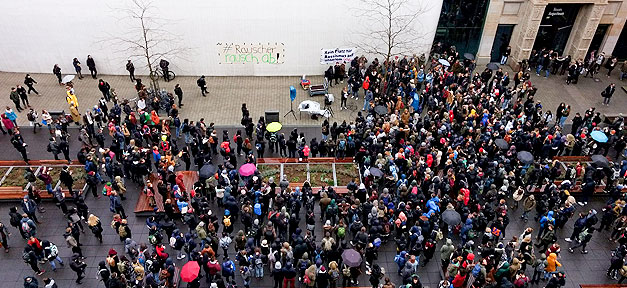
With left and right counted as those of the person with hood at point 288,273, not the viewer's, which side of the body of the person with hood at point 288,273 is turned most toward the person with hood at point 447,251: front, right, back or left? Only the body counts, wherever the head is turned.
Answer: right

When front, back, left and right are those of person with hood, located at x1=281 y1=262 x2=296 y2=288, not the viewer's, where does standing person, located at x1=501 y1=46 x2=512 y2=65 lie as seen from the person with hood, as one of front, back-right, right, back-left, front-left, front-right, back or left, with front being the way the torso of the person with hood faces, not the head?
front-right

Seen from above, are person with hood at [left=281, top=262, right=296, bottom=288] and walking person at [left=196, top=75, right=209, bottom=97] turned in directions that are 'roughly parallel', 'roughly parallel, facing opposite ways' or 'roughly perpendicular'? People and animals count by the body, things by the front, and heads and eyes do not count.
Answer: roughly perpendicular

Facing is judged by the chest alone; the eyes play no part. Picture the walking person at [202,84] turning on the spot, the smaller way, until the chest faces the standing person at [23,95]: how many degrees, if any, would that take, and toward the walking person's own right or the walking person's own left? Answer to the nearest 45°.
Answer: approximately 180°

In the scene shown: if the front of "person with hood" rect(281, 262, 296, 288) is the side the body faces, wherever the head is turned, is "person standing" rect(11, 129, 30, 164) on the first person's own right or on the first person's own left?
on the first person's own left

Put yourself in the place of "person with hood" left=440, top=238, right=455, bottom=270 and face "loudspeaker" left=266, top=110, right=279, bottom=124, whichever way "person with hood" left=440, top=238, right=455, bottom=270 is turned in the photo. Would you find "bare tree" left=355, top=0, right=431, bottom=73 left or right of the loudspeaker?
right

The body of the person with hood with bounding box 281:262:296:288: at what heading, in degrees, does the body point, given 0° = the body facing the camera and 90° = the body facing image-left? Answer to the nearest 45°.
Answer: approximately 180°

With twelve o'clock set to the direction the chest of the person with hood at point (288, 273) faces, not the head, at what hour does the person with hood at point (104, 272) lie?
the person with hood at point (104, 272) is roughly at 9 o'clock from the person with hood at point (288, 273).

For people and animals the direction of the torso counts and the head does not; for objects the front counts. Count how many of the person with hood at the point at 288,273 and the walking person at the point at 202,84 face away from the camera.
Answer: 1

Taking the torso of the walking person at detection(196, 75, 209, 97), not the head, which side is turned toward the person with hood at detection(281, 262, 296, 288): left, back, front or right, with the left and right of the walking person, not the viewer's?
right

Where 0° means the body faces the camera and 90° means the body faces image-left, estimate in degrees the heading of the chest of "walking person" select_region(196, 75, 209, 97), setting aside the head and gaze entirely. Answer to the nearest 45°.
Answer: approximately 270°

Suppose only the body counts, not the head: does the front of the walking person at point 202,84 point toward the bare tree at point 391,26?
yes

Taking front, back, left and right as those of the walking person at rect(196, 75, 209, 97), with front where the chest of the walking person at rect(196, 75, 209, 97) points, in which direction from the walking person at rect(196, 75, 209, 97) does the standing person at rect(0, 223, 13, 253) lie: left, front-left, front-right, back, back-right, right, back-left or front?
back-right

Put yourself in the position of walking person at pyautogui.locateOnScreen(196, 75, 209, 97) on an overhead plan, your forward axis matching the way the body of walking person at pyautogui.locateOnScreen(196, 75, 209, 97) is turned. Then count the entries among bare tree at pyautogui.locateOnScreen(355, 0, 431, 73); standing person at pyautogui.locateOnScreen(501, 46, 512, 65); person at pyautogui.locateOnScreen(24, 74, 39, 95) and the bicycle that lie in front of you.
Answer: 2

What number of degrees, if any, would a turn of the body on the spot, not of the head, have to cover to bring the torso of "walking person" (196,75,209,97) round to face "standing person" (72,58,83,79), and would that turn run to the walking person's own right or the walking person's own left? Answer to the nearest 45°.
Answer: approximately 135° to the walking person's own left

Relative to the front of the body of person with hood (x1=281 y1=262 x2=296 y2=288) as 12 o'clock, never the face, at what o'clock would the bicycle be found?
The bicycle is roughly at 11 o'clock from the person with hood.
